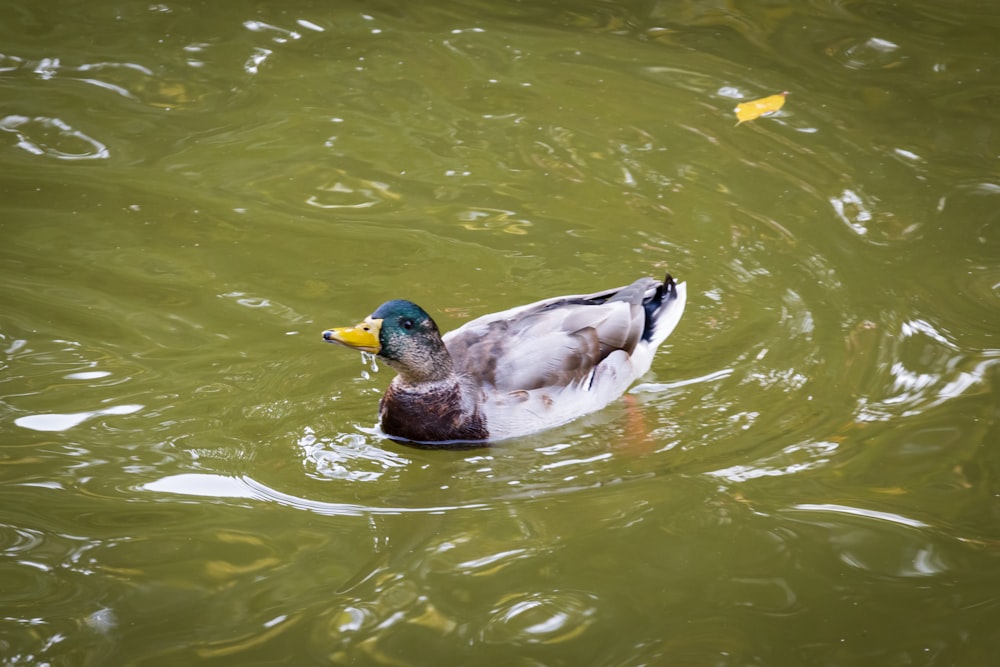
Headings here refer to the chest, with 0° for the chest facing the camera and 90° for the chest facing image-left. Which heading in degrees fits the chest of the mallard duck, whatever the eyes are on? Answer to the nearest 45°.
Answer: approximately 45°

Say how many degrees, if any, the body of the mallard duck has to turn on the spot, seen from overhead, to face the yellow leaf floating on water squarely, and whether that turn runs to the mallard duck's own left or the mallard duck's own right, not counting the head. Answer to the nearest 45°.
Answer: approximately 180°
